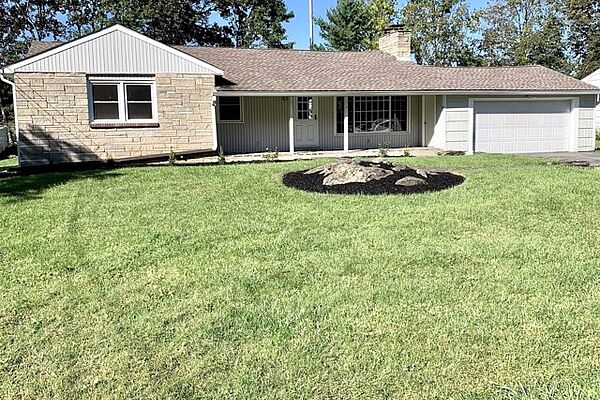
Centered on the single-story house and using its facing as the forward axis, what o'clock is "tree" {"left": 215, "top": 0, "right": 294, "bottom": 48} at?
The tree is roughly at 6 o'clock from the single-story house.

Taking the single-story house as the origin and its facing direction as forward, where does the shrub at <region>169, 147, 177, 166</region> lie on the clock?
The shrub is roughly at 1 o'clock from the single-story house.

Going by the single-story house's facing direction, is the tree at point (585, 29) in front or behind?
behind

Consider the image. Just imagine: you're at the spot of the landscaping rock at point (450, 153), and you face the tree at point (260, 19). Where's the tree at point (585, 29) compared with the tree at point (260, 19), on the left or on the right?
right

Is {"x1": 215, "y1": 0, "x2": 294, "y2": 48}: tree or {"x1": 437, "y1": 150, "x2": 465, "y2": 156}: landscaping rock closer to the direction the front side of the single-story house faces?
the landscaping rock

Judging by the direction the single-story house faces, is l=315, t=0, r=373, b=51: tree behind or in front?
behind

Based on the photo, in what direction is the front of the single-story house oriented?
toward the camera

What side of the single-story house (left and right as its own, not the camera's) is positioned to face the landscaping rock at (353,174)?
front

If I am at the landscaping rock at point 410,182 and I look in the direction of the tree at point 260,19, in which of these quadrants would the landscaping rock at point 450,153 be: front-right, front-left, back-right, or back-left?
front-right

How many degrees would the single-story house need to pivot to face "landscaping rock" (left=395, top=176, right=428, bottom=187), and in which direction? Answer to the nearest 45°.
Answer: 0° — it already faces it

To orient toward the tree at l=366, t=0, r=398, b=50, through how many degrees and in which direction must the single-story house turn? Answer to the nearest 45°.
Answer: approximately 180°

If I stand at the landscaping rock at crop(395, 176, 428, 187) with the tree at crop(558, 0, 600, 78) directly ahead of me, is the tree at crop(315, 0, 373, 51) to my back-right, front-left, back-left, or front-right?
front-left
